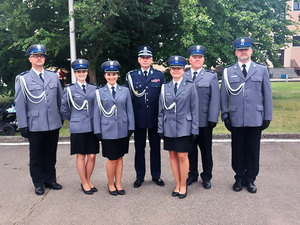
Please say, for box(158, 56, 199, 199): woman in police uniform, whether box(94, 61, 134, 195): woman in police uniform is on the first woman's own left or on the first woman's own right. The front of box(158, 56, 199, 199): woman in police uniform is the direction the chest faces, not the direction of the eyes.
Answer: on the first woman's own right

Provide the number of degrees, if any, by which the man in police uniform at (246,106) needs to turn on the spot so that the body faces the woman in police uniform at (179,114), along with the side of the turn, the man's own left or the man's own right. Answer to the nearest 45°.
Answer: approximately 45° to the man's own right

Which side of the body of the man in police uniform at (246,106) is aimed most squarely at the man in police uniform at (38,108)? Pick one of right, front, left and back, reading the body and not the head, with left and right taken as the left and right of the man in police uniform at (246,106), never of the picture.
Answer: right

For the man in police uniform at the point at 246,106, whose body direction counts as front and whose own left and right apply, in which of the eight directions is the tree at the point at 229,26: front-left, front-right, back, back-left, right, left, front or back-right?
back

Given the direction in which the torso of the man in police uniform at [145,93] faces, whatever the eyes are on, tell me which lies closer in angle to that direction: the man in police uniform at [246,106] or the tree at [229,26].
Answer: the man in police uniform

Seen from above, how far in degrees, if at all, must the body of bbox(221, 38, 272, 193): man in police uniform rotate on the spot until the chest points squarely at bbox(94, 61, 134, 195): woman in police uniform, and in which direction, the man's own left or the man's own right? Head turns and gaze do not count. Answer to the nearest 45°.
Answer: approximately 90° to the man's own right
